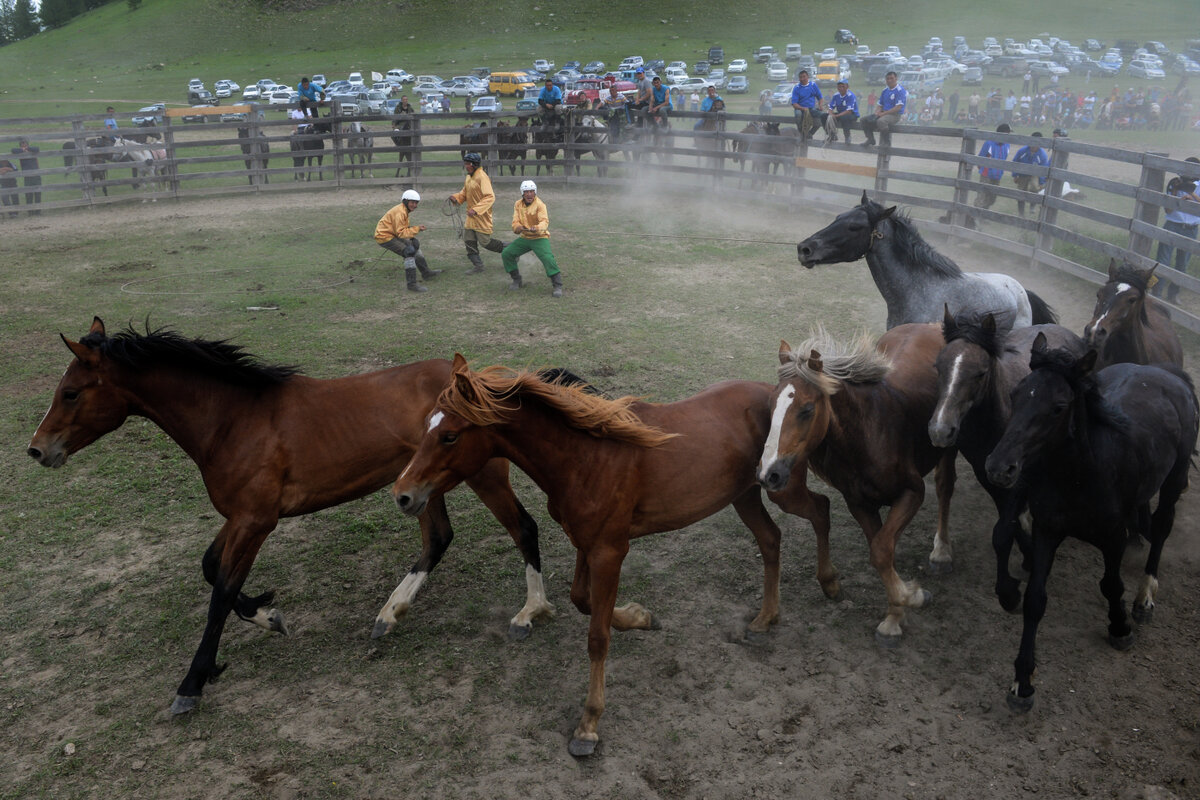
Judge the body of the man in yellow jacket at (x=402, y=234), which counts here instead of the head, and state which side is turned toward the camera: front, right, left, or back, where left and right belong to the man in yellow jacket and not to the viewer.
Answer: right

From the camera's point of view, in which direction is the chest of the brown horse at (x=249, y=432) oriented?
to the viewer's left

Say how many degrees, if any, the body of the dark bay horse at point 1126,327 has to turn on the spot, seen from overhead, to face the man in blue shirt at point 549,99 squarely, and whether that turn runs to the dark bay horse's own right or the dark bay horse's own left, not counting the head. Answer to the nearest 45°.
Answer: approximately 90° to the dark bay horse's own right

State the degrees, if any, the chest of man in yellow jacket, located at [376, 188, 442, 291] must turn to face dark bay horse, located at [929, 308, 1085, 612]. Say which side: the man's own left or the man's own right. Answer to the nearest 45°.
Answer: approximately 90° to the man's own right

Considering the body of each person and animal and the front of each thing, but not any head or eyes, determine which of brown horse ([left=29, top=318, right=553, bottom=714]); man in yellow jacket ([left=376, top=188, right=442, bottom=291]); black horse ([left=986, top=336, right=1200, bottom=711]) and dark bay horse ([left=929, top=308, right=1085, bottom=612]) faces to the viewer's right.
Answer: the man in yellow jacket

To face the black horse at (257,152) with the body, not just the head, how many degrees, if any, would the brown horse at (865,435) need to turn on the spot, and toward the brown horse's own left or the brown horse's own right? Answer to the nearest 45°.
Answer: approximately 90° to the brown horse's own right

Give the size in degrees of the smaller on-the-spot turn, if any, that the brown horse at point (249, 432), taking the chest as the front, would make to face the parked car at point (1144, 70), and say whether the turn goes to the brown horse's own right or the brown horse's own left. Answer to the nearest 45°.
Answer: approximately 135° to the brown horse's own right

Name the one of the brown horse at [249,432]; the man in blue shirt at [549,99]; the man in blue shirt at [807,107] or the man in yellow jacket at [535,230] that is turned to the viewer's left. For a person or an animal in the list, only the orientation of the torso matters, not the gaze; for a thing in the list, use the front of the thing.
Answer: the brown horse

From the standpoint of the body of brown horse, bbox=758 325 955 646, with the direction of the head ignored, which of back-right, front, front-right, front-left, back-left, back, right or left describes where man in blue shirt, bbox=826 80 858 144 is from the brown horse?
back-right
